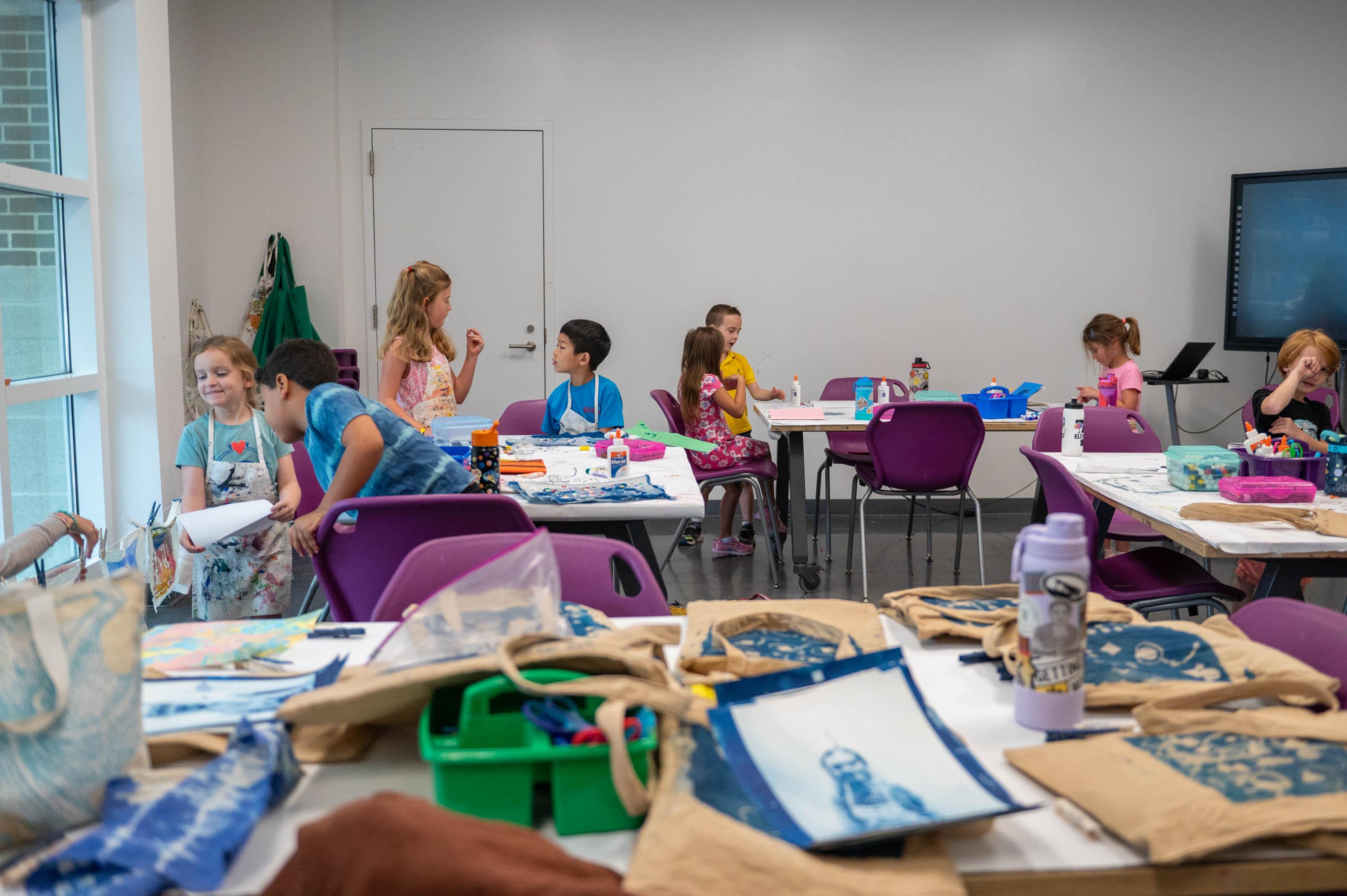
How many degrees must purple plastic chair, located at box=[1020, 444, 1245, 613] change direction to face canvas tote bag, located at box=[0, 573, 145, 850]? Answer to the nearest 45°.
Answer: approximately 90° to its right

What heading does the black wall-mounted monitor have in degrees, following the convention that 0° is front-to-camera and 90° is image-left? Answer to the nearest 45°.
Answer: approximately 0°

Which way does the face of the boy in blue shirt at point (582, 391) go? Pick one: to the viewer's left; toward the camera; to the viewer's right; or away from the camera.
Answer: to the viewer's left

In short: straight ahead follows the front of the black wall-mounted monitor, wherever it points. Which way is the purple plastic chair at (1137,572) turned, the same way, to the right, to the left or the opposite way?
to the left

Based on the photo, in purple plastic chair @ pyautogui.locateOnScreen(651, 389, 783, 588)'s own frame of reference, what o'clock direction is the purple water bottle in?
The purple water bottle is roughly at 3 o'clock from the purple plastic chair.

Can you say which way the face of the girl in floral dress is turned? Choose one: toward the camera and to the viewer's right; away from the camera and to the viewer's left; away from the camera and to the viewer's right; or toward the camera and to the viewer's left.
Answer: away from the camera and to the viewer's right

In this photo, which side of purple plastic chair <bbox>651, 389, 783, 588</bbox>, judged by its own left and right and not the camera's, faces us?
right

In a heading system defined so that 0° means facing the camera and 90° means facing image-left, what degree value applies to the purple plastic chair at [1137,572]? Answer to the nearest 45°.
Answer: approximately 270°
